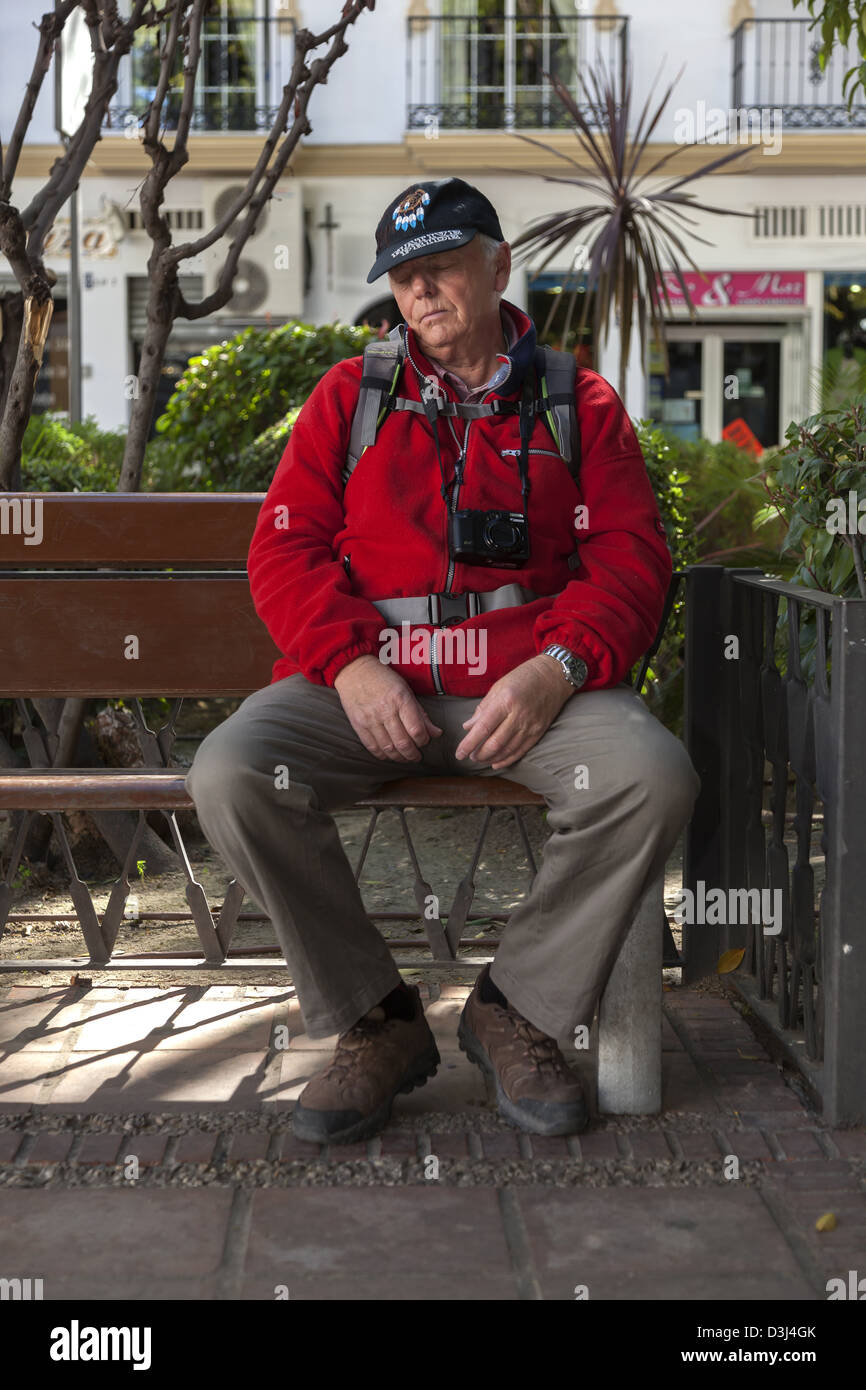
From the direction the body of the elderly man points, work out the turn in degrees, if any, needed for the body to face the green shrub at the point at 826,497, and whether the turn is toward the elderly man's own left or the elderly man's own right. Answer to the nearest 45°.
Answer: approximately 135° to the elderly man's own left

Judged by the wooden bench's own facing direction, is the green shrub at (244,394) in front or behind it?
behind

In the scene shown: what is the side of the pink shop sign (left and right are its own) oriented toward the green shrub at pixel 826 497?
front

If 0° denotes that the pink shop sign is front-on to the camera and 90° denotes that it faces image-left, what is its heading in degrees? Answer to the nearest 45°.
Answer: approximately 0°

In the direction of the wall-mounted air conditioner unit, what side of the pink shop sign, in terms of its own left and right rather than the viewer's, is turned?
right

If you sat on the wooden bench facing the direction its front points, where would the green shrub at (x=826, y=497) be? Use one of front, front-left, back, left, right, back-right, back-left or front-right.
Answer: left

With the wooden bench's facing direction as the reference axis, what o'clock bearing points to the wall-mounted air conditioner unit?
The wall-mounted air conditioner unit is roughly at 6 o'clock from the wooden bench.

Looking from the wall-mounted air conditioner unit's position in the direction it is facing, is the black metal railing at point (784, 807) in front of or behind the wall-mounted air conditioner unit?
in front

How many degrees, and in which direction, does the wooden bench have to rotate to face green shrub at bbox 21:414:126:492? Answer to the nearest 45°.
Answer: approximately 180°

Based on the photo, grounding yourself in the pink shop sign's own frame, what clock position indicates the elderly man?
The elderly man is roughly at 12 o'clock from the pink shop sign.
